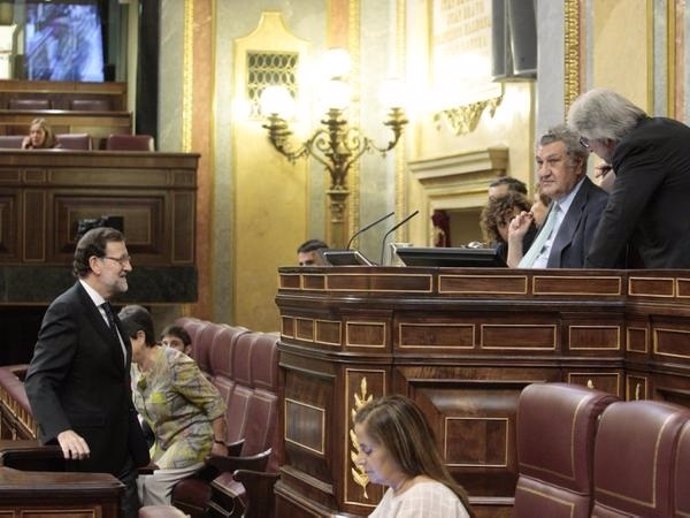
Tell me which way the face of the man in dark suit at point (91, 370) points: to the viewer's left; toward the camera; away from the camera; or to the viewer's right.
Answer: to the viewer's right

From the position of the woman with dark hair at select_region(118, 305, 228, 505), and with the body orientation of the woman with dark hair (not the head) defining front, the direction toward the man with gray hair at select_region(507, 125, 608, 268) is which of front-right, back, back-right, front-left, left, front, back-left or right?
back-left

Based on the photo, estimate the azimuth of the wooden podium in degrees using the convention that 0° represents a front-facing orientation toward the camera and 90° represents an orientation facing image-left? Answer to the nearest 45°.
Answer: approximately 0°

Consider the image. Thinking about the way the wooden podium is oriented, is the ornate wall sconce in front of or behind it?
behind

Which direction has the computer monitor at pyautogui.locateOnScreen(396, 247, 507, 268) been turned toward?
away from the camera

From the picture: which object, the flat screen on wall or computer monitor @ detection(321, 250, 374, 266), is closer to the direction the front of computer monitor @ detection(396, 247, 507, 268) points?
the flat screen on wall

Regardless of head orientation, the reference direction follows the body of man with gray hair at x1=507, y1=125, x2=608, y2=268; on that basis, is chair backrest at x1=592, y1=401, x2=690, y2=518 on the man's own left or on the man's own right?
on the man's own left
